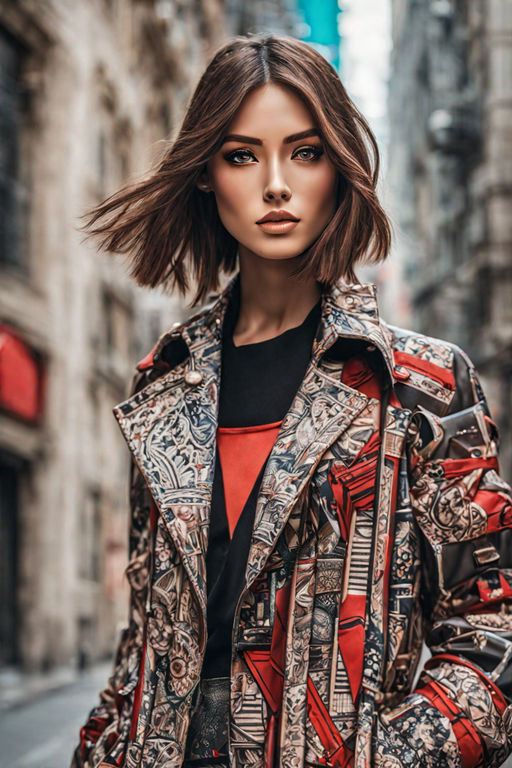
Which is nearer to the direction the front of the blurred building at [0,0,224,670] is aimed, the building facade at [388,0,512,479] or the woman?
the building facade

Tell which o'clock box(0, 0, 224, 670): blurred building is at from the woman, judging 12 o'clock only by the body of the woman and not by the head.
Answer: The blurred building is roughly at 4 o'clock from the woman.

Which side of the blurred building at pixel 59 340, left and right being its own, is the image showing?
right

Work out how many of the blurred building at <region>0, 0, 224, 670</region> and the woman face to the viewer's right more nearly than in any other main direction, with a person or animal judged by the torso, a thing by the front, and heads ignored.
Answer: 1

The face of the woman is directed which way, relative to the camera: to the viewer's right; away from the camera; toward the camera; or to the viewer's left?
toward the camera

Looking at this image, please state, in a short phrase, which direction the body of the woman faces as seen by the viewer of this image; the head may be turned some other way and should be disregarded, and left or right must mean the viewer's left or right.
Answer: facing the viewer and to the left of the viewer

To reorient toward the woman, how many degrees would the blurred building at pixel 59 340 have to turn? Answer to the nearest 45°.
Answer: approximately 90° to its right
